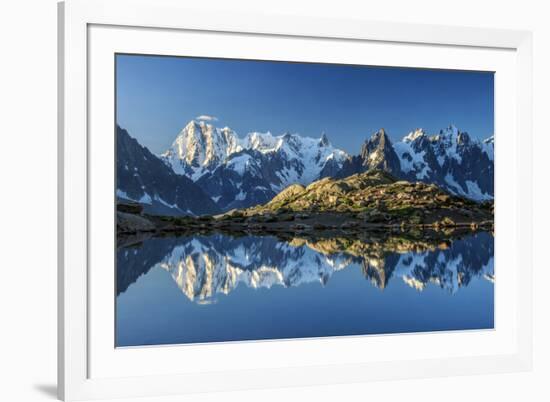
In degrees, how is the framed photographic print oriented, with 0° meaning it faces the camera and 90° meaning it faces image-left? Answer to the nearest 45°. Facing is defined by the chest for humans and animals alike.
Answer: approximately 315°
